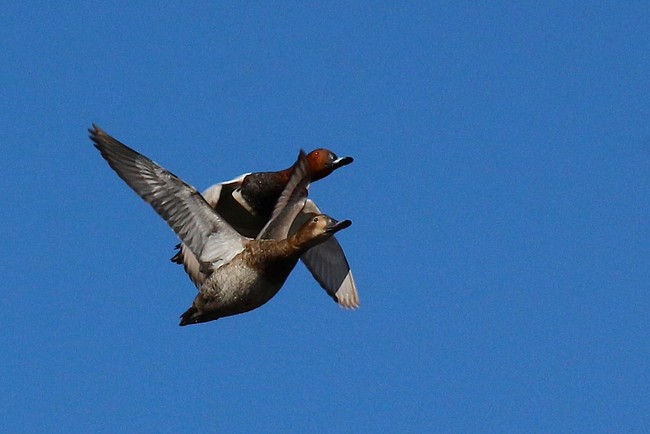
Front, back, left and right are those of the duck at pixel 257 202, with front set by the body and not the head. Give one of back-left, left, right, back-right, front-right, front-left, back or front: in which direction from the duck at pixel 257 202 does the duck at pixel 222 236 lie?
right

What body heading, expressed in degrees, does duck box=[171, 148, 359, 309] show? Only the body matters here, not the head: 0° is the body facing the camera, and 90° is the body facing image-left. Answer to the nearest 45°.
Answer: approximately 270°
